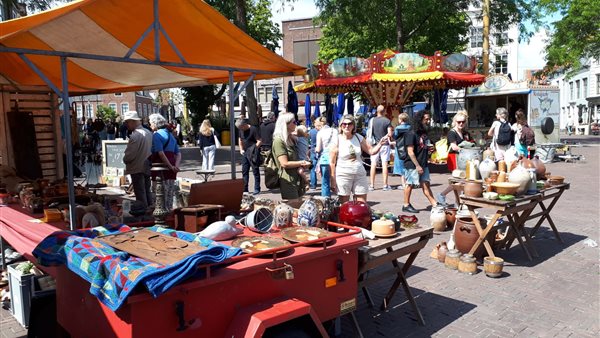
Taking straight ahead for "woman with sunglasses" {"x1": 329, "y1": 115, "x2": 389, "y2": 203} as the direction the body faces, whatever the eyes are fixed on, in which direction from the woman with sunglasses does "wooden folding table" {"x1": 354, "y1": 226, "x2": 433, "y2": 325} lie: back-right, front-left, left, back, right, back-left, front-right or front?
front

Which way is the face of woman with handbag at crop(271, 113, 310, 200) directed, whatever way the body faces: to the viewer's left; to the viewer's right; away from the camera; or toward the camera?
to the viewer's right

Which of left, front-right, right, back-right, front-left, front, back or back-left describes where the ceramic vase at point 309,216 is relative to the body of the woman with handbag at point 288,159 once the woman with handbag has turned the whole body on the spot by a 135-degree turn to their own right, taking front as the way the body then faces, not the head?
front-left

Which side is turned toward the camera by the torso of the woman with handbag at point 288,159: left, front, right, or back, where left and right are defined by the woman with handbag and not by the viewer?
right

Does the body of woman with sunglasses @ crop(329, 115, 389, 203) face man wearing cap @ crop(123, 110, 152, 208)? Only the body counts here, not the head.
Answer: no

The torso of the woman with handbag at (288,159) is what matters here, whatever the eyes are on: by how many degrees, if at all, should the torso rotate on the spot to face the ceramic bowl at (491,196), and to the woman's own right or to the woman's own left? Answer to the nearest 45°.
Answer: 0° — they already face it

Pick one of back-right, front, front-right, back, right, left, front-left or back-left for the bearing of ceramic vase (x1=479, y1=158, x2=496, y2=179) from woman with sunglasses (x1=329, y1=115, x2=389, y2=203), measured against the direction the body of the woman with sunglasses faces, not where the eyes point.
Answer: left

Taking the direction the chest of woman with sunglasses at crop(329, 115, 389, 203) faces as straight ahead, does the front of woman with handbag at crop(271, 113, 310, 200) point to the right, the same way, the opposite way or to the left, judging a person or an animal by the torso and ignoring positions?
to the left

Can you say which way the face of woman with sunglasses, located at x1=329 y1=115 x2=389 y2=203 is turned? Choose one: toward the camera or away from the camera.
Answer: toward the camera

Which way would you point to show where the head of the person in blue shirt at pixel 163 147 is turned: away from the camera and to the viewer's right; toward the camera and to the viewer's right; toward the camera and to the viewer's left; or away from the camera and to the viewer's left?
away from the camera and to the viewer's left

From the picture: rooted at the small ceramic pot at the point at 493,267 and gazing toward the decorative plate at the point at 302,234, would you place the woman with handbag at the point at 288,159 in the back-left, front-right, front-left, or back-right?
front-right

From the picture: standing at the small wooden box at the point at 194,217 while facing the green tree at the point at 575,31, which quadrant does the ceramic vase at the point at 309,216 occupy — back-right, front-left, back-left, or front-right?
front-right

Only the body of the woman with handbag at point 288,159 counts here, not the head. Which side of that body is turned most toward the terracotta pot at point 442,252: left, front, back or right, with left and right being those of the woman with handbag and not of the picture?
front

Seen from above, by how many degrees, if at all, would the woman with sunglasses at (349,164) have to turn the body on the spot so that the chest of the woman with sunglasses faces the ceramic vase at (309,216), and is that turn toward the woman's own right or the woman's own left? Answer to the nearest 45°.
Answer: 0° — they already face it

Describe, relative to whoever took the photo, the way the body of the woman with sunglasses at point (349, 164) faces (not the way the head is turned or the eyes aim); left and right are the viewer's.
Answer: facing the viewer
